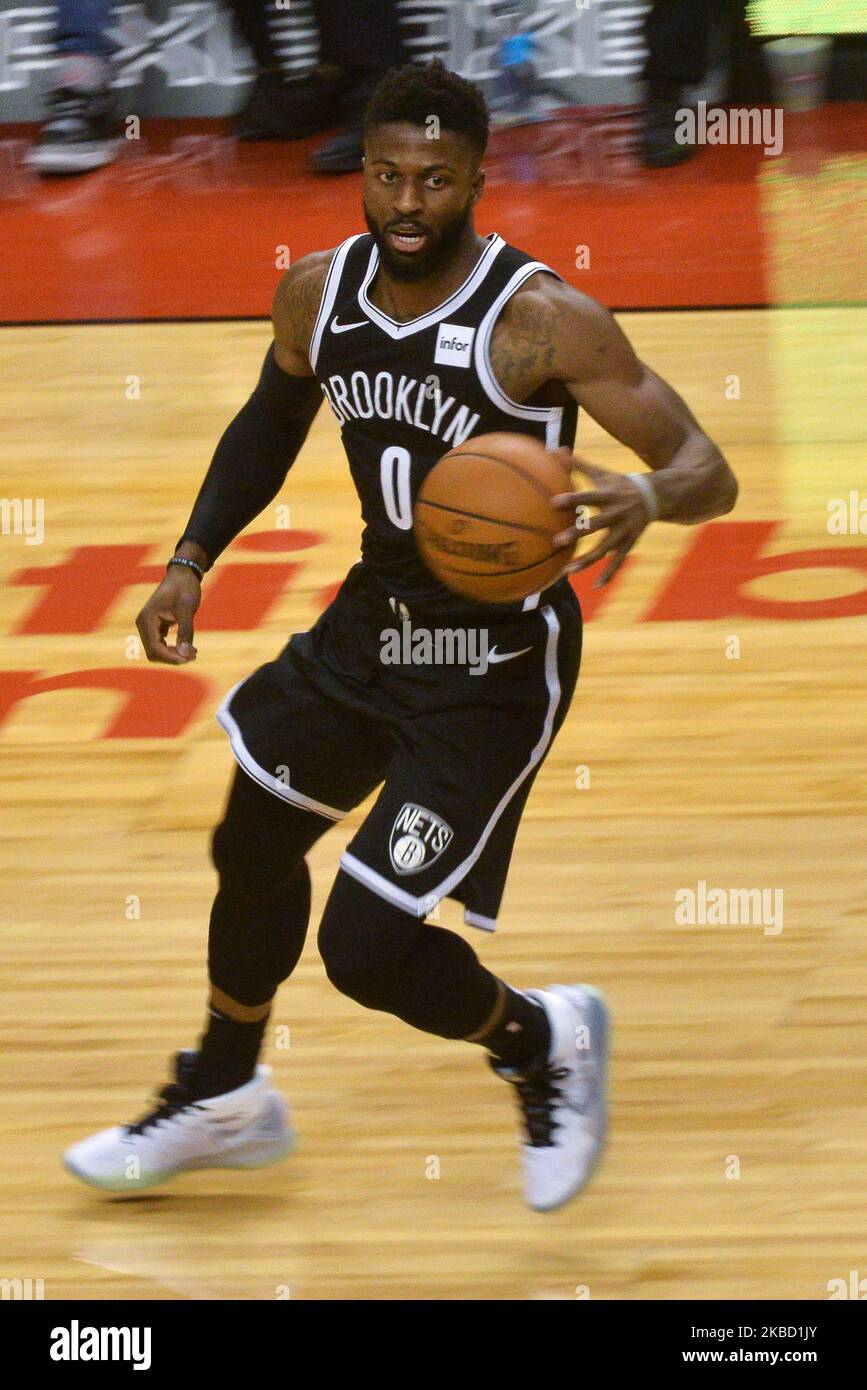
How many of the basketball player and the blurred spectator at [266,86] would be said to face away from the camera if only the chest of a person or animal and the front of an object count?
0

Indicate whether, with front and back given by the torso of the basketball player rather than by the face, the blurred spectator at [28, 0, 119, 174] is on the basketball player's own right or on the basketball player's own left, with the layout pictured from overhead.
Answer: on the basketball player's own right

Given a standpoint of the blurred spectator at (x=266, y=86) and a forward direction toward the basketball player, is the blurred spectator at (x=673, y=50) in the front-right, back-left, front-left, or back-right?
front-left

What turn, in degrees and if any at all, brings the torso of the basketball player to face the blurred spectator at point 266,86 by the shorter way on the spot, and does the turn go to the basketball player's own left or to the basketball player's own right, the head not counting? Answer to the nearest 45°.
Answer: approximately 135° to the basketball player's own right

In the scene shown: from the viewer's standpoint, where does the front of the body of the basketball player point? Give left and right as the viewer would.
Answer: facing the viewer and to the left of the viewer
